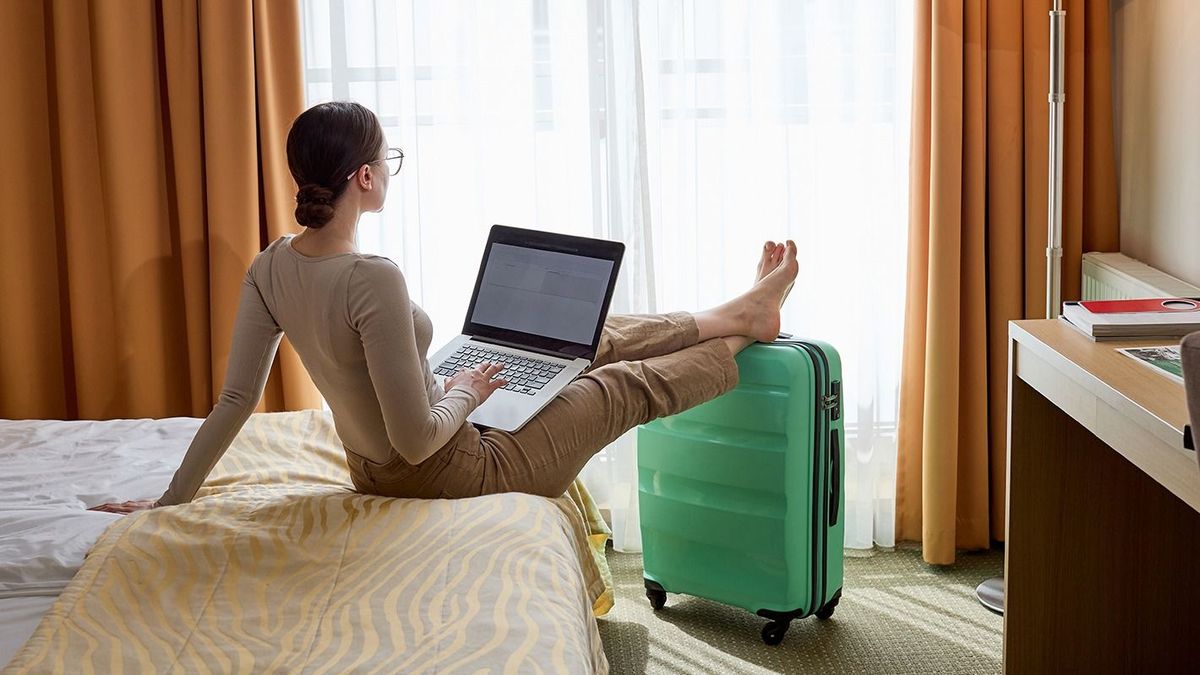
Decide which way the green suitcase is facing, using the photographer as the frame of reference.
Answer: facing the viewer and to the left of the viewer

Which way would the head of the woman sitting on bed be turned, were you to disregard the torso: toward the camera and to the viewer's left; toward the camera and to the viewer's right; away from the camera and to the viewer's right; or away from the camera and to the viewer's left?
away from the camera and to the viewer's right

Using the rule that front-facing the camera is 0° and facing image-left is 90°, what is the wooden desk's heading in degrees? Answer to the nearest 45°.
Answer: approximately 45°

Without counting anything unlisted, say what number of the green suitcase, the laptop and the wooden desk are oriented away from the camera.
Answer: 0

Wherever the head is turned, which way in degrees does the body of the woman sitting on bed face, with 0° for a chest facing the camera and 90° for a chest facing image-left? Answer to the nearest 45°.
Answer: approximately 225°

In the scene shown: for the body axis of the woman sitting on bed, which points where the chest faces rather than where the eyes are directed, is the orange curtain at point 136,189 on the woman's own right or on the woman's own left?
on the woman's own left

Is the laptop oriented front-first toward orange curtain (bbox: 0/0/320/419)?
no

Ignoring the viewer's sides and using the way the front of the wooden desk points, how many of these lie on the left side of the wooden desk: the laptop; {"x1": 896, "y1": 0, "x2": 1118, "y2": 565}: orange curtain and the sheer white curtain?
0

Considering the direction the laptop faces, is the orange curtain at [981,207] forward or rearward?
rearward

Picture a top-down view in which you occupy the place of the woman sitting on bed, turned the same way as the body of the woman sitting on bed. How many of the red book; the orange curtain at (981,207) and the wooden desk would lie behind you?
0

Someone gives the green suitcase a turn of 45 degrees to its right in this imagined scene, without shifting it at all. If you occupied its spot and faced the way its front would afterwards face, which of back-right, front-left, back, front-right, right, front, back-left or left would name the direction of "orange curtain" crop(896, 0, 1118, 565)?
back-right

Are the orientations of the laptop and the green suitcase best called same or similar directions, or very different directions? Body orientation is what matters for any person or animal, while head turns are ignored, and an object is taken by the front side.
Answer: same or similar directions
